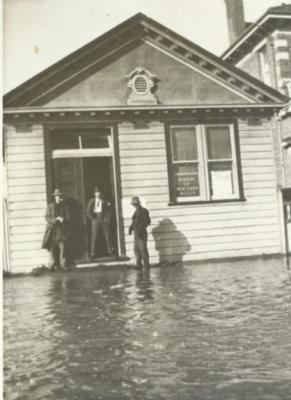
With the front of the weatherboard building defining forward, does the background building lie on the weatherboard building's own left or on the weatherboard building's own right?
on the weatherboard building's own left

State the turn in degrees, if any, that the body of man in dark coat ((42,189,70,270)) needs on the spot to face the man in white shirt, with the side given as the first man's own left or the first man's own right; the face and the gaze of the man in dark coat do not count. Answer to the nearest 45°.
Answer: approximately 90° to the first man's own left

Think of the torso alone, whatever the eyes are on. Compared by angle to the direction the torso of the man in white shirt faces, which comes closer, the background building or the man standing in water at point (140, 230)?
the man standing in water

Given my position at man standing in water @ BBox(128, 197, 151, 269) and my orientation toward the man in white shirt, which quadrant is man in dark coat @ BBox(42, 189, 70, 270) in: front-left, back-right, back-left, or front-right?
front-left

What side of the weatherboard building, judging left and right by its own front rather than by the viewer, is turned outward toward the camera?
front

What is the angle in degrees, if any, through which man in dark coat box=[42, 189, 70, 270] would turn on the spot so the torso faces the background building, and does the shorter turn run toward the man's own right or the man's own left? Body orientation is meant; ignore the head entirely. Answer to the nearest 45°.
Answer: approximately 135° to the man's own left

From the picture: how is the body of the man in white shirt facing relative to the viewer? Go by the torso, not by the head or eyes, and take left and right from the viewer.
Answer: facing the viewer

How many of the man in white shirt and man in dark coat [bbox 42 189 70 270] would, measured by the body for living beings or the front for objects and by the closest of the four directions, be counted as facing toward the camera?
2

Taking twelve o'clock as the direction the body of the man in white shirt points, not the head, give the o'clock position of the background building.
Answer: The background building is roughly at 8 o'clock from the man in white shirt.

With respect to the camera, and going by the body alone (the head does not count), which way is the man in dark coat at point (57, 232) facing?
toward the camera

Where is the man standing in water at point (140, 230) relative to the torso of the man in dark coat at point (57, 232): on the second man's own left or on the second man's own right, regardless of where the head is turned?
on the second man's own left
